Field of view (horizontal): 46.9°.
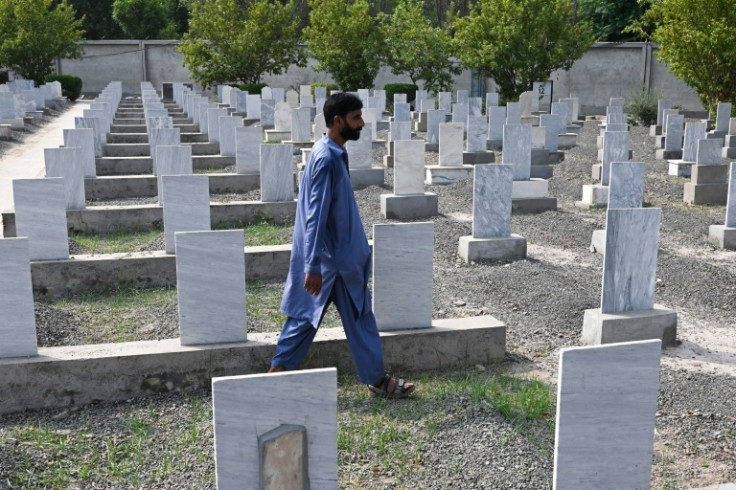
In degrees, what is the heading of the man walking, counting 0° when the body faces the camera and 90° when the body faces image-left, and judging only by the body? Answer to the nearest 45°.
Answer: approximately 270°

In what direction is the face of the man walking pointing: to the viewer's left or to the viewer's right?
to the viewer's right
